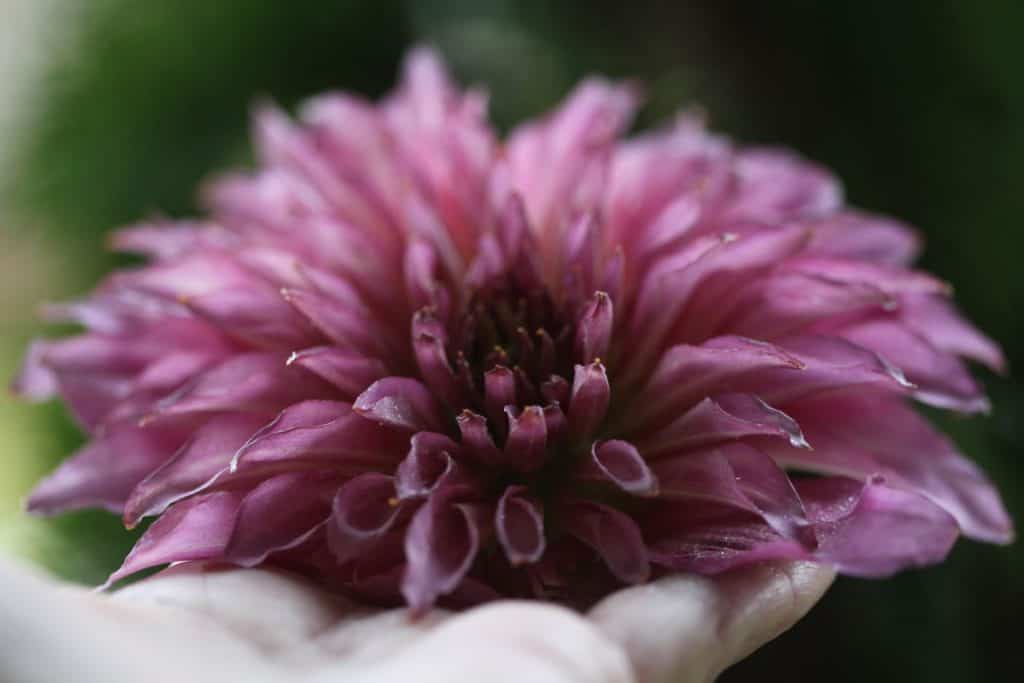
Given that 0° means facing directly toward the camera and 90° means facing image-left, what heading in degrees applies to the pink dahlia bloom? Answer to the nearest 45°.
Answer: approximately 0°
